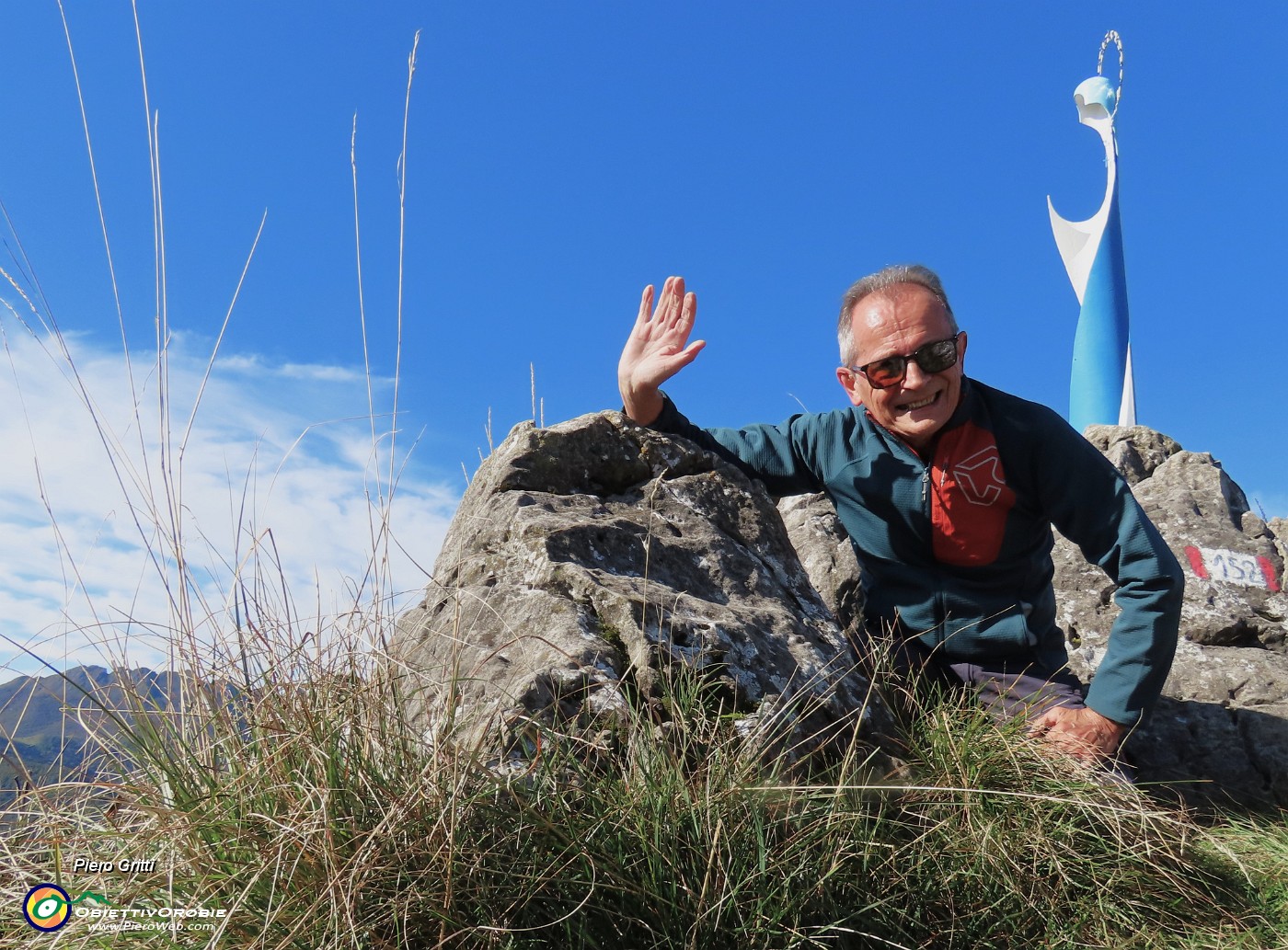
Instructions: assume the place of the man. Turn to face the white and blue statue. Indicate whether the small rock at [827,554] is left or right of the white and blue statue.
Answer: left

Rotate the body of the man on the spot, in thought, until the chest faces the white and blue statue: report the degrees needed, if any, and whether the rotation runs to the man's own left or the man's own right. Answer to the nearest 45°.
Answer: approximately 180°

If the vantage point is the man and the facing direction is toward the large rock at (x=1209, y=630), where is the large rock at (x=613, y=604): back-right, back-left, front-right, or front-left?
back-left

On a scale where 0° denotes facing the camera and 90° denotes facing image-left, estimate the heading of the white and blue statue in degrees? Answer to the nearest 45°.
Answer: approximately 90°
